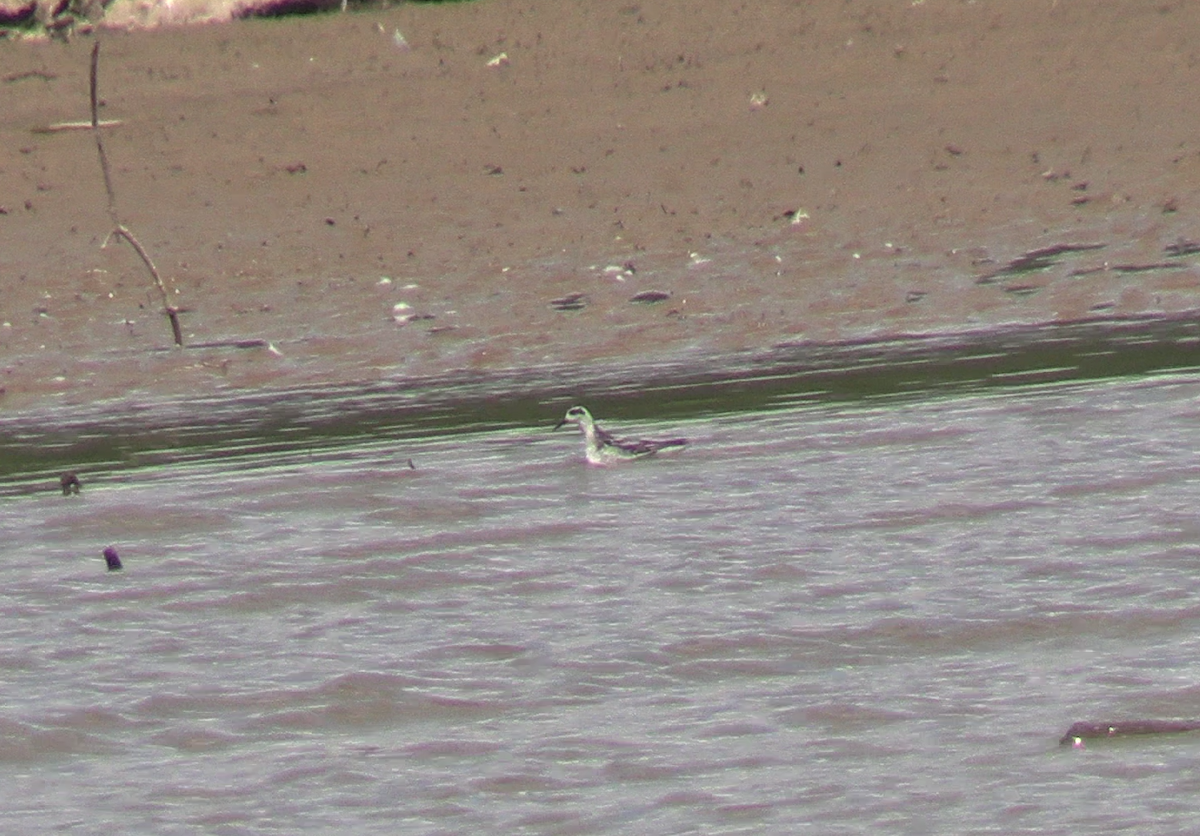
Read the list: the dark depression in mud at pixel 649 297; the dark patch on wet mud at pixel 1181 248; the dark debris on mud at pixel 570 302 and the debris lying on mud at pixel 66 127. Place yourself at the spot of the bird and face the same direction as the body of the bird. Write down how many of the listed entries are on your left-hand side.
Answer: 0

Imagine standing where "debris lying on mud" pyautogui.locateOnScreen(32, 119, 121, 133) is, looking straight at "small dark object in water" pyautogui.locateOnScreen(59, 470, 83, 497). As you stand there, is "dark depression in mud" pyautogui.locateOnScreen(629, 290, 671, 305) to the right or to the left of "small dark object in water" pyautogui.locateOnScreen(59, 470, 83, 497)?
left

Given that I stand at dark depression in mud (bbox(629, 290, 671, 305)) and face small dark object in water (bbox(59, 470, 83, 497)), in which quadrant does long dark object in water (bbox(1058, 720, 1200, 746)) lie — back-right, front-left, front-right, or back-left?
front-left

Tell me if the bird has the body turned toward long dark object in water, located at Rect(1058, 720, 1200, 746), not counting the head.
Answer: no

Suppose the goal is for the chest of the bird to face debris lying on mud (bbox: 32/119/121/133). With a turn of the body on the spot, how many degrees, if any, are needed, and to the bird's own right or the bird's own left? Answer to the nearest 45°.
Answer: approximately 45° to the bird's own right

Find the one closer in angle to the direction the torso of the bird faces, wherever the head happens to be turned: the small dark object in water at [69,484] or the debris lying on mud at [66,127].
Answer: the small dark object in water

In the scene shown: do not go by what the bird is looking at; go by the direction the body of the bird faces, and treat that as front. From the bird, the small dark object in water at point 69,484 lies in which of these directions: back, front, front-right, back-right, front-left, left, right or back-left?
front

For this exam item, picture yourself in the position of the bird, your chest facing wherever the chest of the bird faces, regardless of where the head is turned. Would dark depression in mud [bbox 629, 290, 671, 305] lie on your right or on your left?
on your right

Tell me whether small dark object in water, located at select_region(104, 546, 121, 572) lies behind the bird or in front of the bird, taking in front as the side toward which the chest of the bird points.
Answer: in front

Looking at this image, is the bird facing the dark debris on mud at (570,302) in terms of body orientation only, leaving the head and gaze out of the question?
no

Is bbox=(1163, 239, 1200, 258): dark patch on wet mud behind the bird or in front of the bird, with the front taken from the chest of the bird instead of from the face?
behind

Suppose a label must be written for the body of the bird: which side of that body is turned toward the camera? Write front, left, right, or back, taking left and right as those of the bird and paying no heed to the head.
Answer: left
